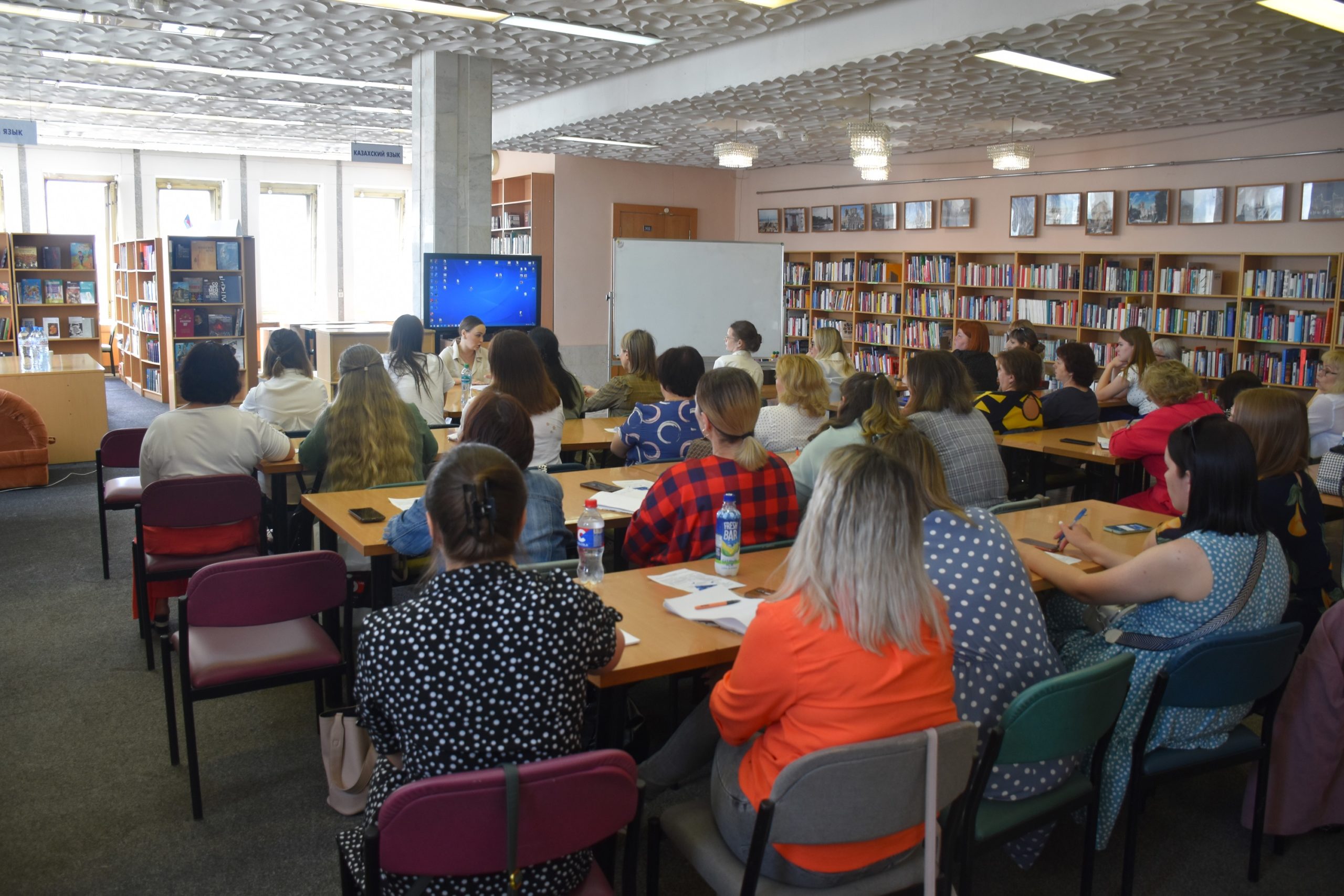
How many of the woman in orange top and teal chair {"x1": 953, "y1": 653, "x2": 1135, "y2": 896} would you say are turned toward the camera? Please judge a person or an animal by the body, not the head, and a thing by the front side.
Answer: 0

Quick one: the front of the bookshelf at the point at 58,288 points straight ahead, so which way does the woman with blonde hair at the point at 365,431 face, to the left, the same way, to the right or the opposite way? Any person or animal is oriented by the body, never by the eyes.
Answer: the opposite way

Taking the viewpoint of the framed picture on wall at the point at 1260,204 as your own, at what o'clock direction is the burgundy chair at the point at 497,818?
The burgundy chair is roughly at 12 o'clock from the framed picture on wall.

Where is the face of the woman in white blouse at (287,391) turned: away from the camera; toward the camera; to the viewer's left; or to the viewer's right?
away from the camera

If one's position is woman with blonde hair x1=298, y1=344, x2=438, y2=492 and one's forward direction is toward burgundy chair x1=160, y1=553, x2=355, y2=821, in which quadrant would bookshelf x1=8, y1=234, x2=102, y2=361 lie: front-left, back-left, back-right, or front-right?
back-right

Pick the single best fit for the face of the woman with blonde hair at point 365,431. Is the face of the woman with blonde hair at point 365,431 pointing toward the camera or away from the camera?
away from the camera

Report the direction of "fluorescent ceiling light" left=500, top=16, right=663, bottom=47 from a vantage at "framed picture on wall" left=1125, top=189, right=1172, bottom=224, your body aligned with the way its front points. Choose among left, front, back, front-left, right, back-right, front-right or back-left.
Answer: front-right

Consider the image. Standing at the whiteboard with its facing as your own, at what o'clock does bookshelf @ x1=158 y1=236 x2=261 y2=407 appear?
The bookshelf is roughly at 3 o'clock from the whiteboard.

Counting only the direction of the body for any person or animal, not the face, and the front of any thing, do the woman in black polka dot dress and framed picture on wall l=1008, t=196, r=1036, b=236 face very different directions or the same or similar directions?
very different directions

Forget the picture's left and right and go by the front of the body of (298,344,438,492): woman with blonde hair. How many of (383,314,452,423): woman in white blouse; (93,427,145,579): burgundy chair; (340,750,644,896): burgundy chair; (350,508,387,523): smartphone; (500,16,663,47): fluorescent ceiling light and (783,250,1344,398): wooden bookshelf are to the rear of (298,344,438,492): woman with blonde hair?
2

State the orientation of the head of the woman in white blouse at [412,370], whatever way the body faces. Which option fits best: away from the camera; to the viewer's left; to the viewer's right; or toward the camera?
away from the camera

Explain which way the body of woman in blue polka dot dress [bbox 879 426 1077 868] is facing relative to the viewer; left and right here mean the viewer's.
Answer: facing away from the viewer and to the left of the viewer

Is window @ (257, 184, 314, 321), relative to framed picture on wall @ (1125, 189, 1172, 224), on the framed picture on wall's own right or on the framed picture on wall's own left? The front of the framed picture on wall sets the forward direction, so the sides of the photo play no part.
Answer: on the framed picture on wall's own right
